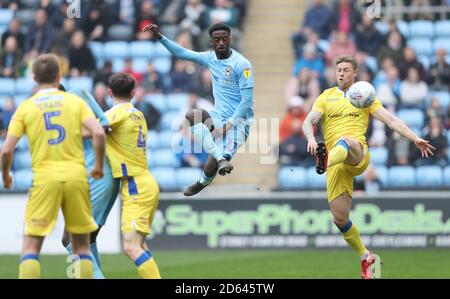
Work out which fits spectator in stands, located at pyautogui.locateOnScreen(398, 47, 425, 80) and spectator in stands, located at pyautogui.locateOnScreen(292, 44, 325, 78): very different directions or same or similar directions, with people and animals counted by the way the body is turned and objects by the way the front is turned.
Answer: same or similar directions

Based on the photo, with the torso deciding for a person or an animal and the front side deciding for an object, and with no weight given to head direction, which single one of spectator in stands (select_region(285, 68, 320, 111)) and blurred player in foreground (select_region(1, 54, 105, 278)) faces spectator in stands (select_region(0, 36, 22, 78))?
the blurred player in foreground

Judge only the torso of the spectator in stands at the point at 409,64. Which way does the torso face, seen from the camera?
toward the camera

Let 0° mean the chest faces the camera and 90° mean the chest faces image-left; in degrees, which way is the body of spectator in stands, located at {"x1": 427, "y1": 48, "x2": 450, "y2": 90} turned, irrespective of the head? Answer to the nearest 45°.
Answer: approximately 0°

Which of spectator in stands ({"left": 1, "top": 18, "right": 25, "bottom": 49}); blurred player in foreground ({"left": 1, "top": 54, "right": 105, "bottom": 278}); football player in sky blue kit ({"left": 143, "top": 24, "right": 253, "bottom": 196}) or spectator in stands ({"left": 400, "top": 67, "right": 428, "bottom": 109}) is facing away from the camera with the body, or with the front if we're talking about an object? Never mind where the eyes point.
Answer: the blurred player in foreground

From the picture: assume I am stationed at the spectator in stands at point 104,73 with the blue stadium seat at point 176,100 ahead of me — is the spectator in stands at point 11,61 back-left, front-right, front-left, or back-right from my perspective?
back-right

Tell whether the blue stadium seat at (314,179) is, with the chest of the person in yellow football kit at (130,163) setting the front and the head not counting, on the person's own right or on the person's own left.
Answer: on the person's own right

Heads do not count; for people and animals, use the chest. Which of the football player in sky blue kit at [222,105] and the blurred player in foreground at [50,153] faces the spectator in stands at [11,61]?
the blurred player in foreground

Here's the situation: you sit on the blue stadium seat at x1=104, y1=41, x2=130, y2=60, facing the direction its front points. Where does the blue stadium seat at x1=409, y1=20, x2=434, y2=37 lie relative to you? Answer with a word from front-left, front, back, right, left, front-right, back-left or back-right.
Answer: left

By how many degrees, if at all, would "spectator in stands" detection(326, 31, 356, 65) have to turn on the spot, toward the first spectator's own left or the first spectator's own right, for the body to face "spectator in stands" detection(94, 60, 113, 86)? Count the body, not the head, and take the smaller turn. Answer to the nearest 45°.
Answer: approximately 90° to the first spectator's own right

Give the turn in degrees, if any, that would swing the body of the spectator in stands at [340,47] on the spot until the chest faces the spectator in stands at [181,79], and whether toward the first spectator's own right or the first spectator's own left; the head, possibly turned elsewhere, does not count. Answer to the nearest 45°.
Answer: approximately 90° to the first spectator's own right

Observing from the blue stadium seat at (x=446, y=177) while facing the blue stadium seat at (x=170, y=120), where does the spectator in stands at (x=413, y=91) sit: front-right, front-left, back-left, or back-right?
front-right

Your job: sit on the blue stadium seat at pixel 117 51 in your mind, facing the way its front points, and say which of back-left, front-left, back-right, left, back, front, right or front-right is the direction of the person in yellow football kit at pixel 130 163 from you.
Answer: front

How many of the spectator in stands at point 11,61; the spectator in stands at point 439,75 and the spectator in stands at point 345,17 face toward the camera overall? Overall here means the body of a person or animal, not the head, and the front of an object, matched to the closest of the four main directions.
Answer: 3

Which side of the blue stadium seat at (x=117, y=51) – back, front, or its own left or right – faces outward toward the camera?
front

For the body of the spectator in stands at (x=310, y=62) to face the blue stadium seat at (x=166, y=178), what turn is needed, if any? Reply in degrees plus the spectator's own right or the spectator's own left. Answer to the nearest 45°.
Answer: approximately 45° to the spectator's own right

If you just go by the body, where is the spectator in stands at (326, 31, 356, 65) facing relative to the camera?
toward the camera
